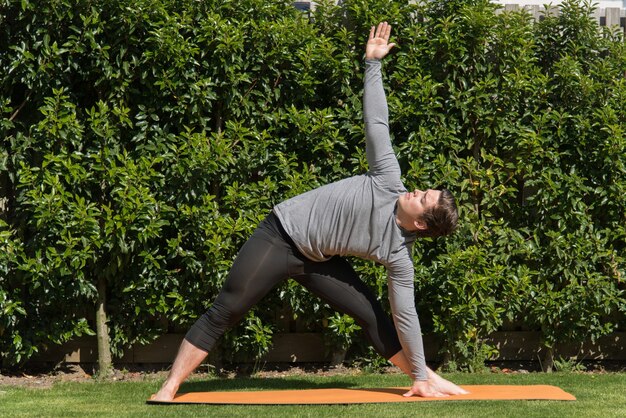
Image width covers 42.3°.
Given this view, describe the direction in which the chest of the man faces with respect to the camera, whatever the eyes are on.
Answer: toward the camera
